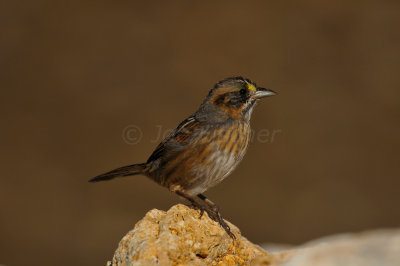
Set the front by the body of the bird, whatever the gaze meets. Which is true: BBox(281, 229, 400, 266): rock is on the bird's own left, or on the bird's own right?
on the bird's own right

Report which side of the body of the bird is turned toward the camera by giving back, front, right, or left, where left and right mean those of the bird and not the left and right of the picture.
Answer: right
